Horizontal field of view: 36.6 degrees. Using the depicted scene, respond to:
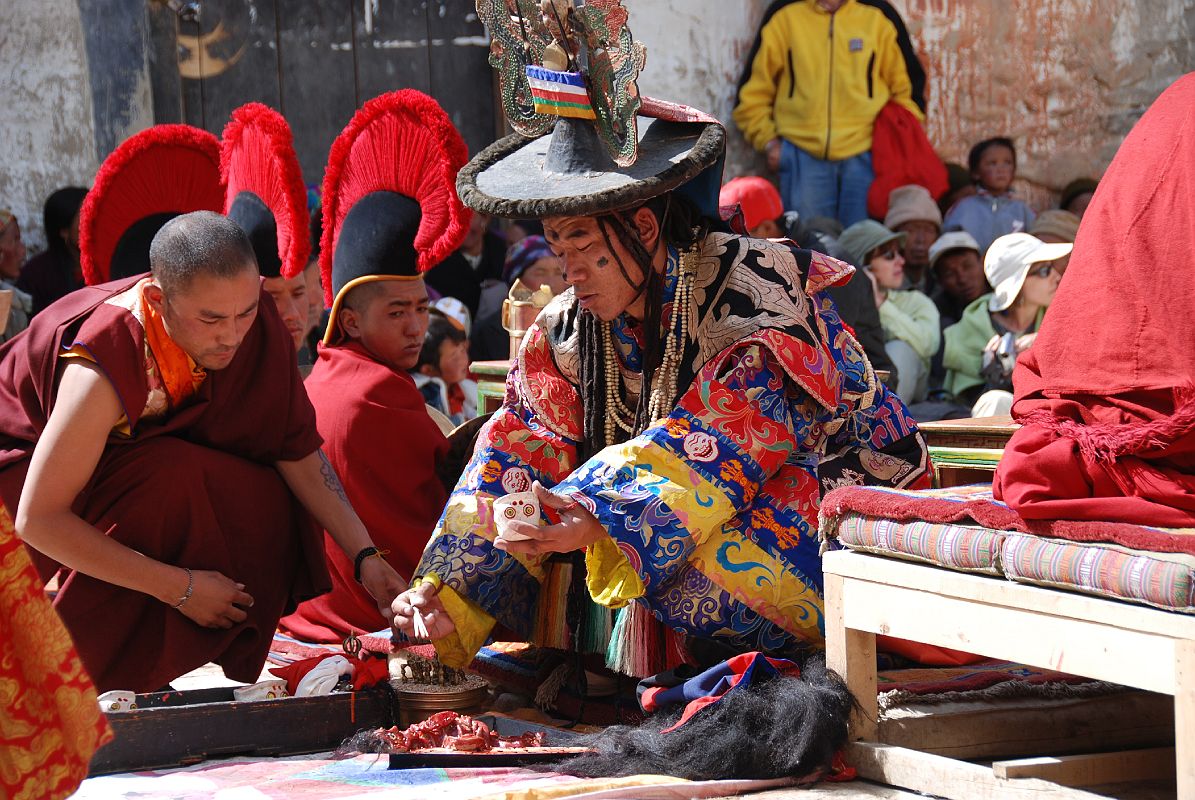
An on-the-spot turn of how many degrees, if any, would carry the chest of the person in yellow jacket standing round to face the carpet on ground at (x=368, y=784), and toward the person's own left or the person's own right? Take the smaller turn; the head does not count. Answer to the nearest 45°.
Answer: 0° — they already face it

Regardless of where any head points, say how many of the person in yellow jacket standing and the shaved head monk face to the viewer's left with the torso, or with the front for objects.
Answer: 0

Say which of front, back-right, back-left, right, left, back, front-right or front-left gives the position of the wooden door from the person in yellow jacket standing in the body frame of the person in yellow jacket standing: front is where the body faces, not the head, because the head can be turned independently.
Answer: right

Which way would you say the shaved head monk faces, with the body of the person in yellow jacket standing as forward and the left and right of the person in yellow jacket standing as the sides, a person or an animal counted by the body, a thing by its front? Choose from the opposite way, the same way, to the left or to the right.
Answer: to the left

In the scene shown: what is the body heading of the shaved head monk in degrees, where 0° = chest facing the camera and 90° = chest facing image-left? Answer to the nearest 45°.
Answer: approximately 315°

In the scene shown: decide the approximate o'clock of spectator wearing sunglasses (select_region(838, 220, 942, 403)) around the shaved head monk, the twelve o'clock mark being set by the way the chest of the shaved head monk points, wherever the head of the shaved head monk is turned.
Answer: The spectator wearing sunglasses is roughly at 9 o'clock from the shaved head monk.

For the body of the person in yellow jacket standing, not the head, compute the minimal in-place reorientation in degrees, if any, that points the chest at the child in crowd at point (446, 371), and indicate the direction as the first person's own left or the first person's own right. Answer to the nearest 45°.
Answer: approximately 45° to the first person's own right

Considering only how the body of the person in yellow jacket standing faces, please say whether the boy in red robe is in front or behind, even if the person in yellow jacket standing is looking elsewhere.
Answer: in front

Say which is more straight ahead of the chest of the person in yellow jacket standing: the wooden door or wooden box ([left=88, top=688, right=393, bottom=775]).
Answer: the wooden box

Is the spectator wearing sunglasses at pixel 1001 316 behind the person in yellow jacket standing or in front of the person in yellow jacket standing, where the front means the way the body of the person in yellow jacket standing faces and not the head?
in front
